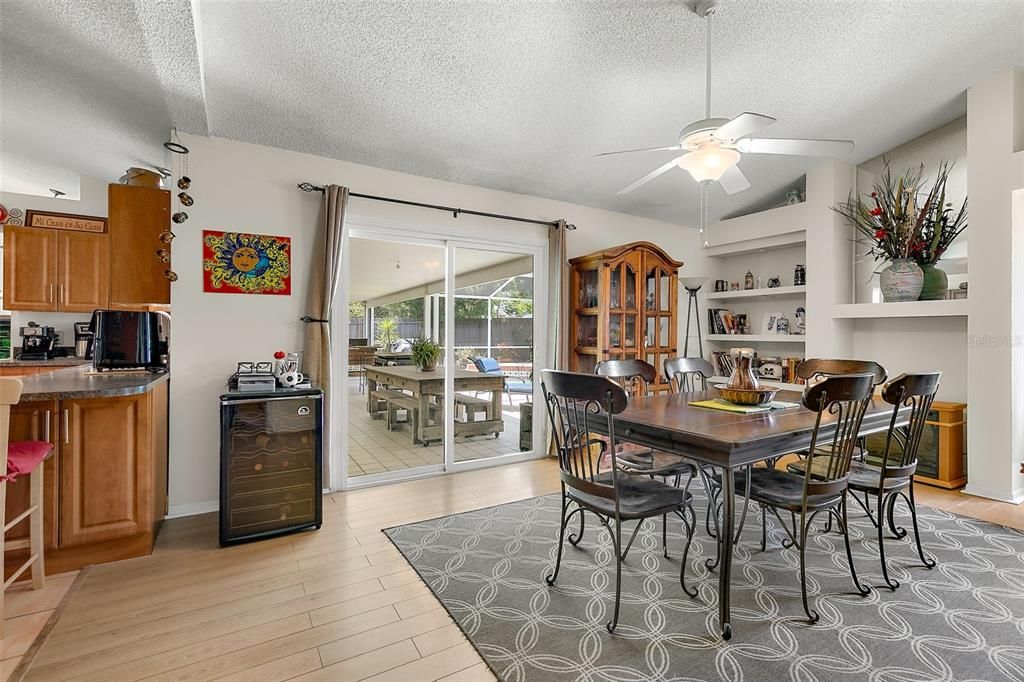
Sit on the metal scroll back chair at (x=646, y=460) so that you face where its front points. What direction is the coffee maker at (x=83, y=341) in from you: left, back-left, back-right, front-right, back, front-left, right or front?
back-right

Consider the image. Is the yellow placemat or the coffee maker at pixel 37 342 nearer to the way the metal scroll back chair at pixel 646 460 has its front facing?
the yellow placemat

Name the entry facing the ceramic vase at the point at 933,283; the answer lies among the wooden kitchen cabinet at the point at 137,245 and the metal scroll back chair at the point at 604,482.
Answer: the metal scroll back chair

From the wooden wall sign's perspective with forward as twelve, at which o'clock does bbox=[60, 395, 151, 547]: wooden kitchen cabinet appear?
The wooden kitchen cabinet is roughly at 12 o'clock from the wooden wall sign.

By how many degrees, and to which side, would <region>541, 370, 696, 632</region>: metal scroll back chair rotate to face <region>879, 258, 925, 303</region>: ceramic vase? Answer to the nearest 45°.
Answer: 0° — it already faces it

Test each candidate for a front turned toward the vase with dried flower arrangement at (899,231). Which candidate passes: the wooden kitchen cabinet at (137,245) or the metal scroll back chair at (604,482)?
the metal scroll back chair

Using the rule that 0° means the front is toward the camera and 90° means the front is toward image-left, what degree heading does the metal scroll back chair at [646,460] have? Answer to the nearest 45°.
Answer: approximately 315°

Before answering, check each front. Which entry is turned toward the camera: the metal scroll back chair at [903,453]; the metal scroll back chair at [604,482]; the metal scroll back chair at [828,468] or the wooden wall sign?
the wooden wall sign

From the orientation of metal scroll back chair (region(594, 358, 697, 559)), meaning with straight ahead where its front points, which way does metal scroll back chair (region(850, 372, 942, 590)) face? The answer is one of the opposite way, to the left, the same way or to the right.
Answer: the opposite way
